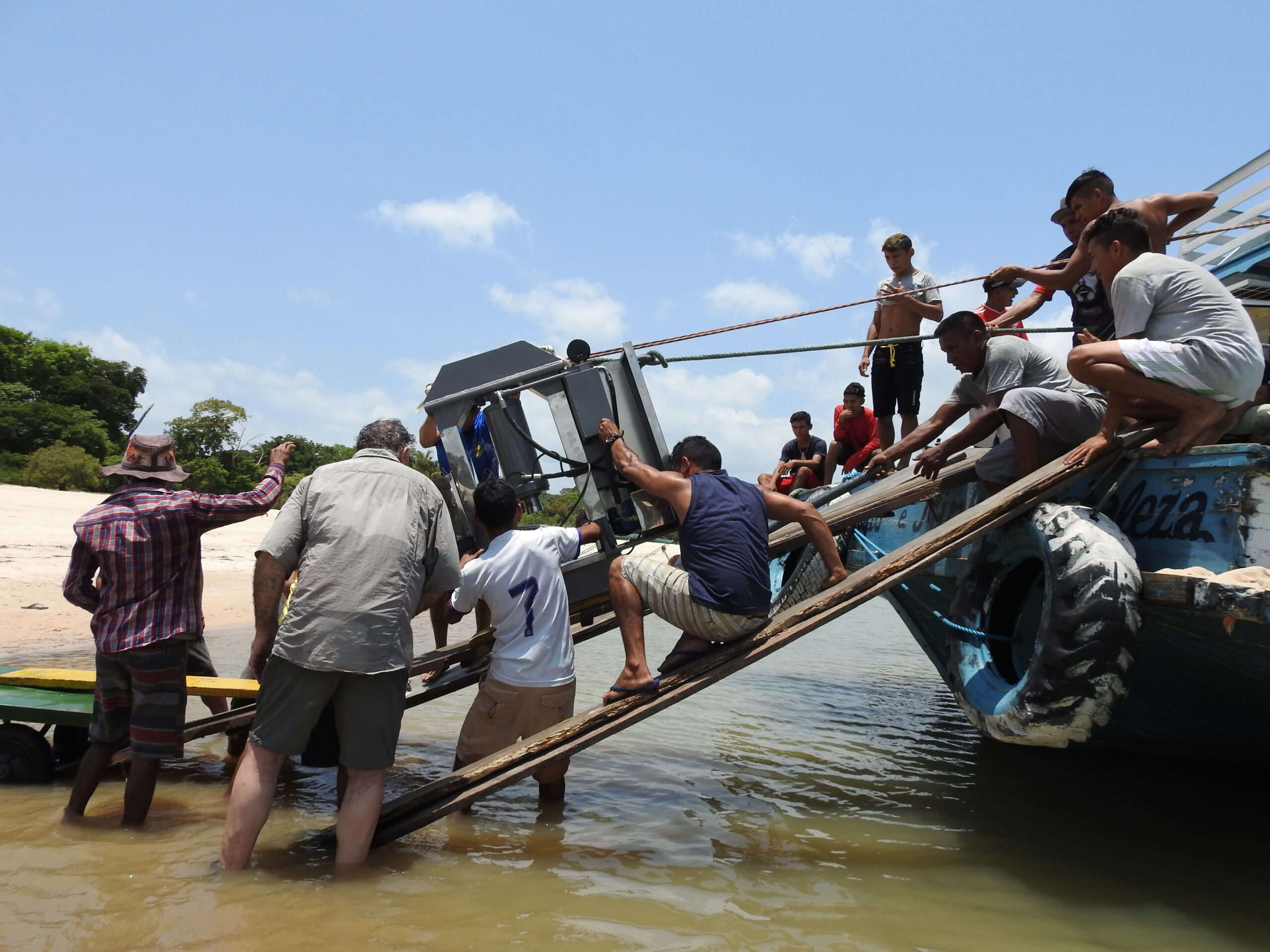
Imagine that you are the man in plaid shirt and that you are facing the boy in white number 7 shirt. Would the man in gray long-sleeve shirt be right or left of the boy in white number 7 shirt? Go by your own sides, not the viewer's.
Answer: right

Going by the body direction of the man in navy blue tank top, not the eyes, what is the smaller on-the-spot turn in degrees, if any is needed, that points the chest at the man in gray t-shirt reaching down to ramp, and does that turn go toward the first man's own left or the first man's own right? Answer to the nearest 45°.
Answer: approximately 90° to the first man's own right

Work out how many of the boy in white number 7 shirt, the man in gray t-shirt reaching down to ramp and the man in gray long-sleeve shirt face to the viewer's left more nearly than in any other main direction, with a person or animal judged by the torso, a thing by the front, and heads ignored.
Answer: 1

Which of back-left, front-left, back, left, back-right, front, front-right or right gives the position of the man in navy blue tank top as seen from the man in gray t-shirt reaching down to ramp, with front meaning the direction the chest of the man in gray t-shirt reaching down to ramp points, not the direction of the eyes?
front-left

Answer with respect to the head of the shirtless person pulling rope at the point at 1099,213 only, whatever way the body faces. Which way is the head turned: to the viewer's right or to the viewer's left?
to the viewer's left

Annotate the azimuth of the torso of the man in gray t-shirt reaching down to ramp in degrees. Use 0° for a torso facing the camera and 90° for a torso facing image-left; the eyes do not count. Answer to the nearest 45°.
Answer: approximately 90°

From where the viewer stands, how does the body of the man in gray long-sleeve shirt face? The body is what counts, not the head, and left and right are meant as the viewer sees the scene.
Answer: facing away from the viewer

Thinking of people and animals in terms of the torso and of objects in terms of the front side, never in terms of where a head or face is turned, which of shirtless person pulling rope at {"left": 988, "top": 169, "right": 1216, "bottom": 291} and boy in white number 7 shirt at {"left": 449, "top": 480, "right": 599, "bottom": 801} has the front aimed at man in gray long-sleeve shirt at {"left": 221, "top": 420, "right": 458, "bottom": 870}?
the shirtless person pulling rope

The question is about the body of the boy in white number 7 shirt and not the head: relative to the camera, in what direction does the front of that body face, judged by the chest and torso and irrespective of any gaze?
away from the camera
